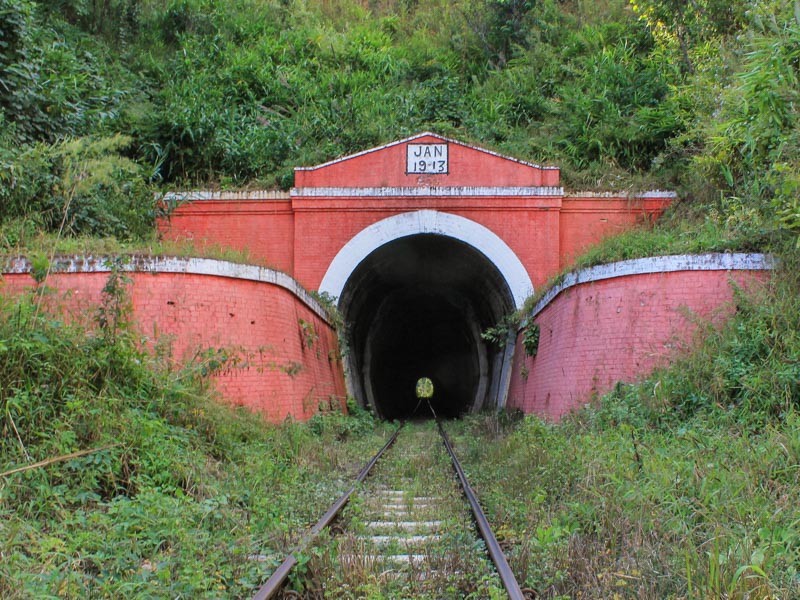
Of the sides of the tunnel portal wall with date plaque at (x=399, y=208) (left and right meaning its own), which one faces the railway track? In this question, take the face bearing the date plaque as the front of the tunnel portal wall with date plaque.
front

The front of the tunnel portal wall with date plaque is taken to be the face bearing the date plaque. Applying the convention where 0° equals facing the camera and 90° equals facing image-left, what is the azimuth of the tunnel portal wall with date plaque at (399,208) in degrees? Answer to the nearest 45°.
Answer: approximately 0°

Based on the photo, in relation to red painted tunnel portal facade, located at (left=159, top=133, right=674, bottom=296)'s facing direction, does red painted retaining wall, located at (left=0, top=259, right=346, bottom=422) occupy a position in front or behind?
in front

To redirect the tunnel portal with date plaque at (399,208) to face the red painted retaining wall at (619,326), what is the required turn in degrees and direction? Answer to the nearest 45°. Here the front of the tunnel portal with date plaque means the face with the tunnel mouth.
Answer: approximately 45° to its left
